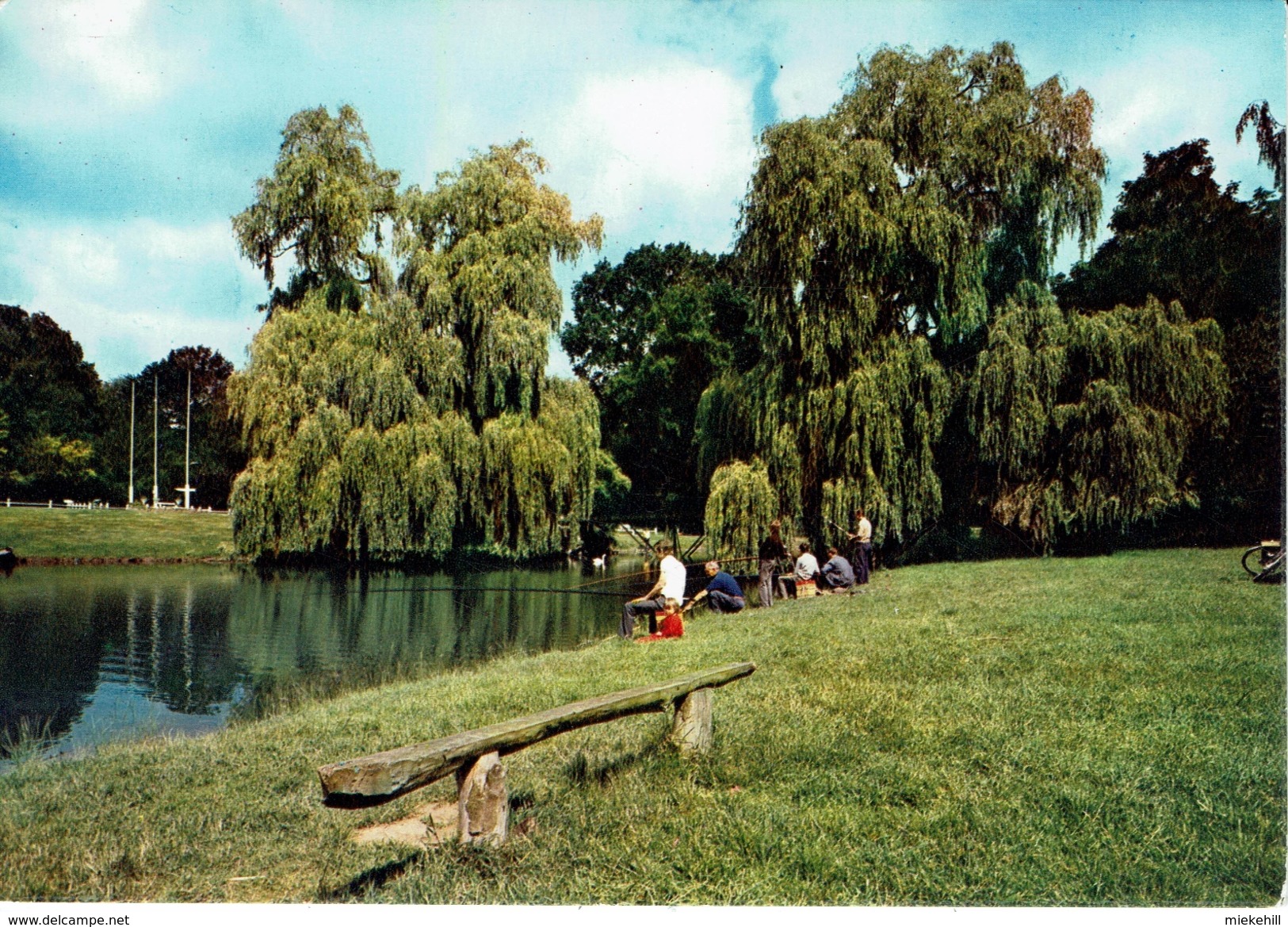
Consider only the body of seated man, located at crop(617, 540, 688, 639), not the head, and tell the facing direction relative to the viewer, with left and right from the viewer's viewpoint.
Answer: facing to the left of the viewer

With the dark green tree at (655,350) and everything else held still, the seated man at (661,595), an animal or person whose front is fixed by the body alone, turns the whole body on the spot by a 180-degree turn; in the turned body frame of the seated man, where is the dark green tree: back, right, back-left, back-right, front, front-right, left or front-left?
left

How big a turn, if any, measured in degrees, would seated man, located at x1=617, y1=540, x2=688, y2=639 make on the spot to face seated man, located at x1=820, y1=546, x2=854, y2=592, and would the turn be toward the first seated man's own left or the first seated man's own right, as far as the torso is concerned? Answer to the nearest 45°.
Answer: approximately 135° to the first seated man's own right

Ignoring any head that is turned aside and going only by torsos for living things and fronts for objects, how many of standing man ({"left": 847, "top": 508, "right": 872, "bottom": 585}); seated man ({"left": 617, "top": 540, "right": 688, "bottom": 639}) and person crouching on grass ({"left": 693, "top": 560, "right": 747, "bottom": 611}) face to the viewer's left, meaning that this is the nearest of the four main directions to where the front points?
3

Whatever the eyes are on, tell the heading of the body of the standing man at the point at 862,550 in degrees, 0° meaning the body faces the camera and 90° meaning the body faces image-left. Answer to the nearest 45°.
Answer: approximately 90°

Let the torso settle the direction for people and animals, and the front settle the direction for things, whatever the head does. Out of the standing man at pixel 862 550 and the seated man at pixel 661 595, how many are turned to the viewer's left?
2

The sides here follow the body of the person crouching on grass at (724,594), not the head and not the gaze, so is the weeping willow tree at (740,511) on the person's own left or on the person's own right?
on the person's own right

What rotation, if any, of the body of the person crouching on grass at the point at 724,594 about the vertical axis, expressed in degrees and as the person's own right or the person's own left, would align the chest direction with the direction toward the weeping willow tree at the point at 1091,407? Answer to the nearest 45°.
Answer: approximately 135° to the person's own right

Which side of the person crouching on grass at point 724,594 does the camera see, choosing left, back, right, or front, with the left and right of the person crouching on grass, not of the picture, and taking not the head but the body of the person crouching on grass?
left

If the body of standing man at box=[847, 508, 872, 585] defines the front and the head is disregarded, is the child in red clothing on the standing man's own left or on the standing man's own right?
on the standing man's own left
